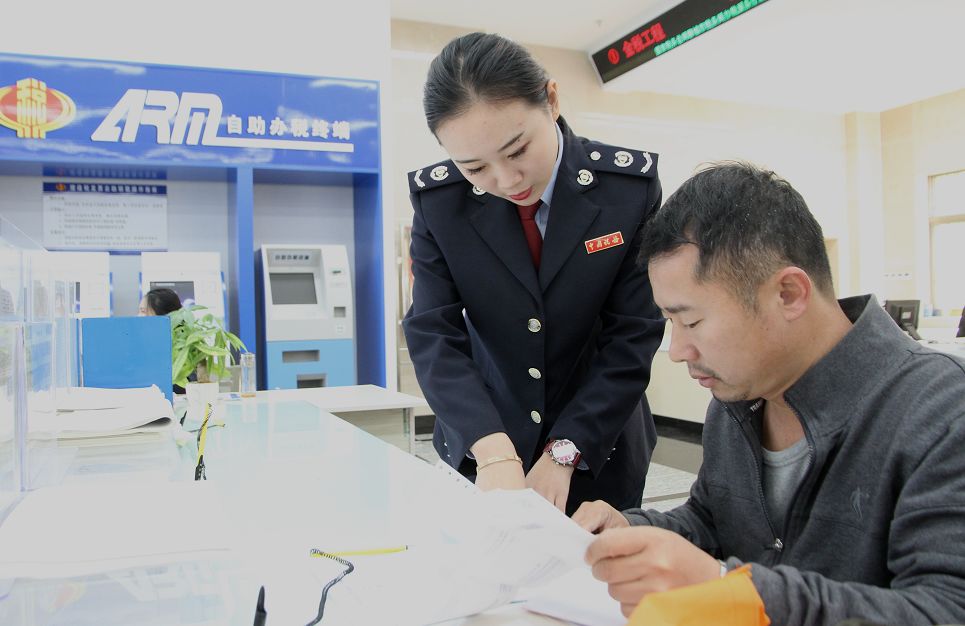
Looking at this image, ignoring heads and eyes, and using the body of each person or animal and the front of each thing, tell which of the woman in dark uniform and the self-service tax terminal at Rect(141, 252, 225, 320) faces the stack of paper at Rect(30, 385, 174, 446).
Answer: the self-service tax terminal

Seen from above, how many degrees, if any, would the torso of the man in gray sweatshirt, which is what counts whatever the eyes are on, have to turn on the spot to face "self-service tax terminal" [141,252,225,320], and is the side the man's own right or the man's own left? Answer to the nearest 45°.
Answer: approximately 90° to the man's own right

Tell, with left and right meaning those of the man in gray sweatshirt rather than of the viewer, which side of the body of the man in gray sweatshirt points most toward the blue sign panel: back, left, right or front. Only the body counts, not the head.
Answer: right

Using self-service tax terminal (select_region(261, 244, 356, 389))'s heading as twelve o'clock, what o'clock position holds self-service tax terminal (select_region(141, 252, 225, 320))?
self-service tax terminal (select_region(141, 252, 225, 320)) is roughly at 3 o'clock from self-service tax terminal (select_region(261, 244, 356, 389)).

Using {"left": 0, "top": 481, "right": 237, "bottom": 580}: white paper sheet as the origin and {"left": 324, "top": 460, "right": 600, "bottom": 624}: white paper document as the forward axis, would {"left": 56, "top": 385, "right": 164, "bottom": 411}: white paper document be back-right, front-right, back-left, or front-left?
back-left

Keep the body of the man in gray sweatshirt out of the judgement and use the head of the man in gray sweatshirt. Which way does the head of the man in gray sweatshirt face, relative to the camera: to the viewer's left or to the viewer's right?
to the viewer's left

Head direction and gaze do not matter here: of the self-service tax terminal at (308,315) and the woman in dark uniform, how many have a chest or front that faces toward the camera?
2

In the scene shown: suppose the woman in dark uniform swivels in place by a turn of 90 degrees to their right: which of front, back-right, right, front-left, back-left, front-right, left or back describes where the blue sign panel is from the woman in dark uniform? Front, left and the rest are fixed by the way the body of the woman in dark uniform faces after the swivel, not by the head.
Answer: front-right

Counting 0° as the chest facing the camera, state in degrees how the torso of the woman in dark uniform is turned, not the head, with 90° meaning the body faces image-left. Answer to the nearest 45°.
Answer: approximately 0°

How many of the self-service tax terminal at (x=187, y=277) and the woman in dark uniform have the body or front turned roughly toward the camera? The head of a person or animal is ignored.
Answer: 2
